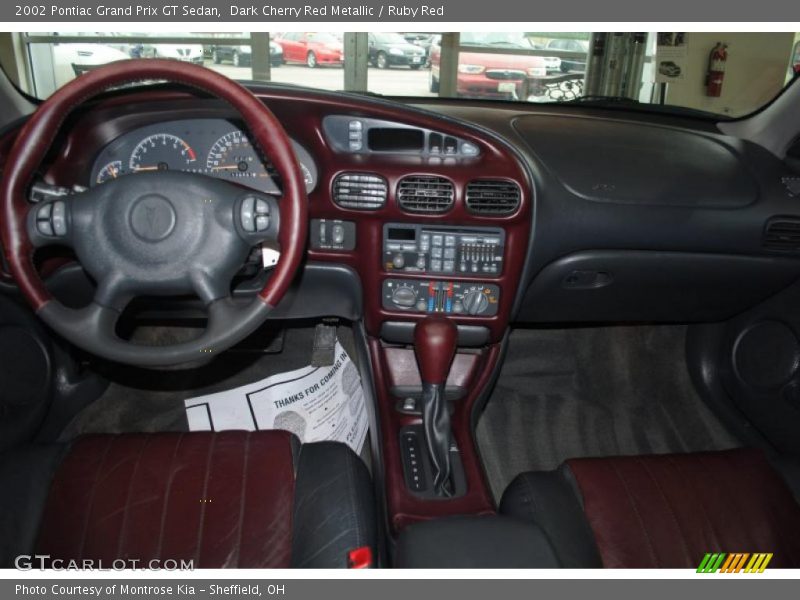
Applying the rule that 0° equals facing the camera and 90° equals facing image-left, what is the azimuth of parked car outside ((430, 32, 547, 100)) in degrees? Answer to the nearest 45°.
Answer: approximately 315°

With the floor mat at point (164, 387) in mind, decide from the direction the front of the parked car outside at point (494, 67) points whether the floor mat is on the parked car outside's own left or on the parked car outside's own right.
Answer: on the parked car outside's own right

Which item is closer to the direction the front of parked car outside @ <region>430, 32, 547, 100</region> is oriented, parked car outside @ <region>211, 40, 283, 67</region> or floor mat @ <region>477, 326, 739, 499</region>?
the floor mat

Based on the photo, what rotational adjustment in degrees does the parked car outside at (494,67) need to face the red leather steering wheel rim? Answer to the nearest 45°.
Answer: approximately 45° to its right

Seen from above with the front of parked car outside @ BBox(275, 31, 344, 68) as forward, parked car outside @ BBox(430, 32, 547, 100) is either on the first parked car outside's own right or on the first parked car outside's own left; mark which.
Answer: on the first parked car outside's own right

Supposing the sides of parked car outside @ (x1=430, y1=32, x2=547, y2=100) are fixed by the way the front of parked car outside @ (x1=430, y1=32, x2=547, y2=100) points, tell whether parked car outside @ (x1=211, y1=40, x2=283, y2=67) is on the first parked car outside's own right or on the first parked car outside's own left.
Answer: on the first parked car outside's own right
